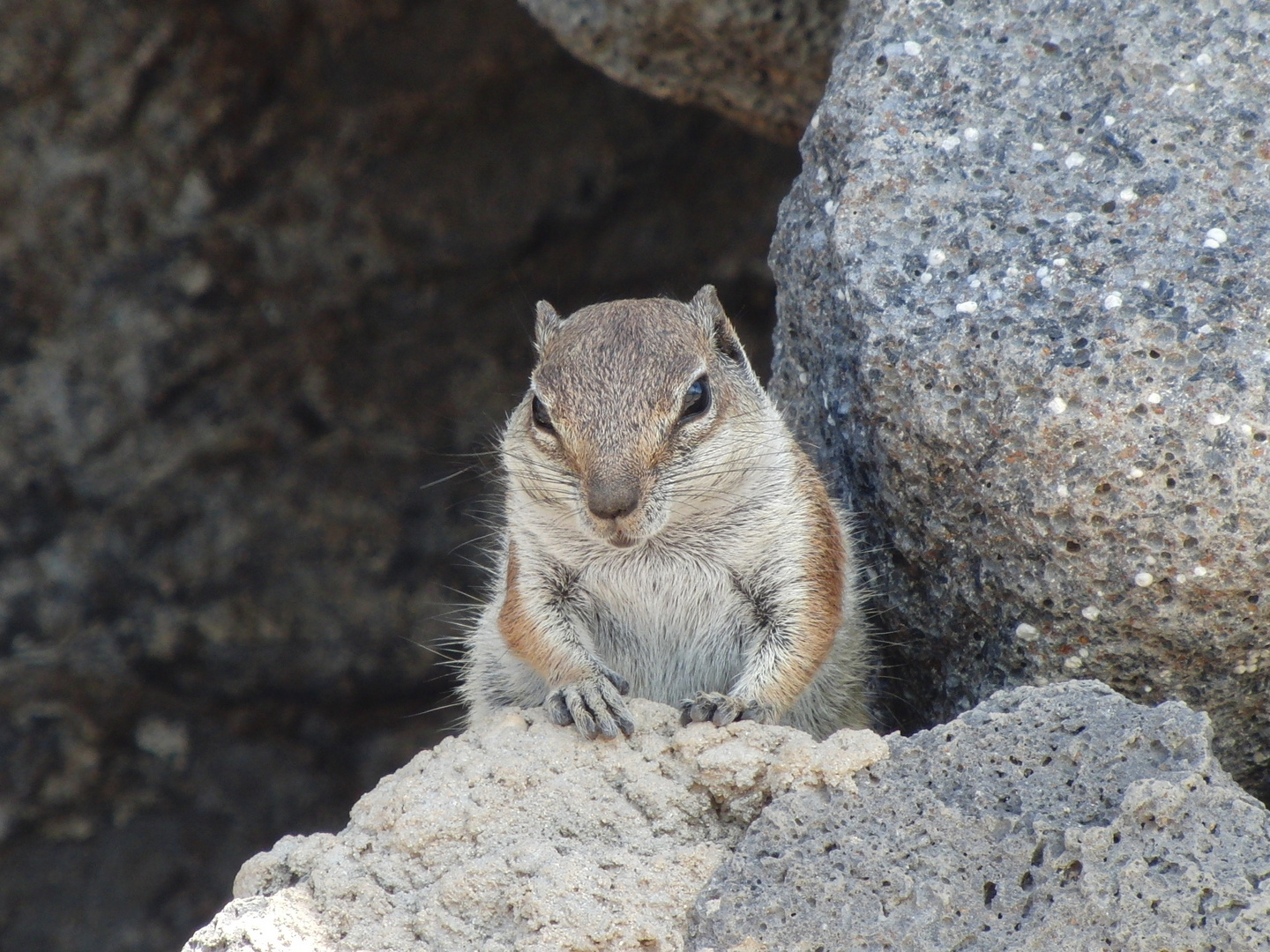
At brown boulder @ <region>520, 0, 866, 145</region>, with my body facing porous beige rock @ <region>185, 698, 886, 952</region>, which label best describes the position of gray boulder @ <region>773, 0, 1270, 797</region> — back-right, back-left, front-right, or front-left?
front-left

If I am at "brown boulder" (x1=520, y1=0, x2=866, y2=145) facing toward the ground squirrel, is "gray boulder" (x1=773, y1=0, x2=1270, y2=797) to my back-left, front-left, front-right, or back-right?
front-left

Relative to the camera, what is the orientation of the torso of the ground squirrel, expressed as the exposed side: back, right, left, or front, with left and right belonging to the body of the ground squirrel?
front

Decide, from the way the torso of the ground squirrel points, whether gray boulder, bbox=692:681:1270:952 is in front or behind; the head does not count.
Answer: in front

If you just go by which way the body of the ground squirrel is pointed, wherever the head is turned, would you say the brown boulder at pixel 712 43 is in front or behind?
behind
